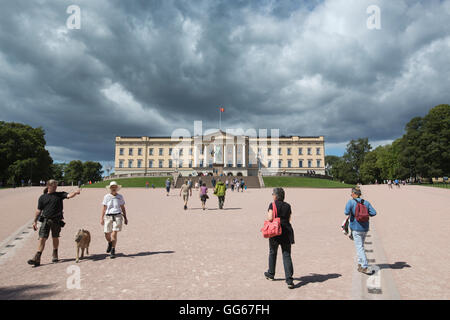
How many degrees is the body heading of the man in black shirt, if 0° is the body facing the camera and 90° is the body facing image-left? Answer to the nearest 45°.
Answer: approximately 0°

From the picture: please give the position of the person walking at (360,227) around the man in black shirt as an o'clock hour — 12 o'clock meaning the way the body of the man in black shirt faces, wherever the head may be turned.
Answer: The person walking is roughly at 10 o'clock from the man in black shirt.

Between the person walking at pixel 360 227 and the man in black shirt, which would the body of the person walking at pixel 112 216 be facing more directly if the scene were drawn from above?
the person walking

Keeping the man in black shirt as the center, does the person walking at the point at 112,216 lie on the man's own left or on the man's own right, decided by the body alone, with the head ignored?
on the man's own left

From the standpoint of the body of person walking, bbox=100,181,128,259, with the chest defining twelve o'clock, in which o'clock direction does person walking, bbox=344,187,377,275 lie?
person walking, bbox=344,187,377,275 is roughly at 10 o'clock from person walking, bbox=100,181,128,259.

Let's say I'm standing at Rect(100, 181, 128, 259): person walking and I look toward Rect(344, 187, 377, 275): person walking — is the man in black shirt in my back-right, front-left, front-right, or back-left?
back-right

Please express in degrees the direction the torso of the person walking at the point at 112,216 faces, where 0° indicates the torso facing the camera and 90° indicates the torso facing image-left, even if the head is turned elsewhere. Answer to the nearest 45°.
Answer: approximately 0°
